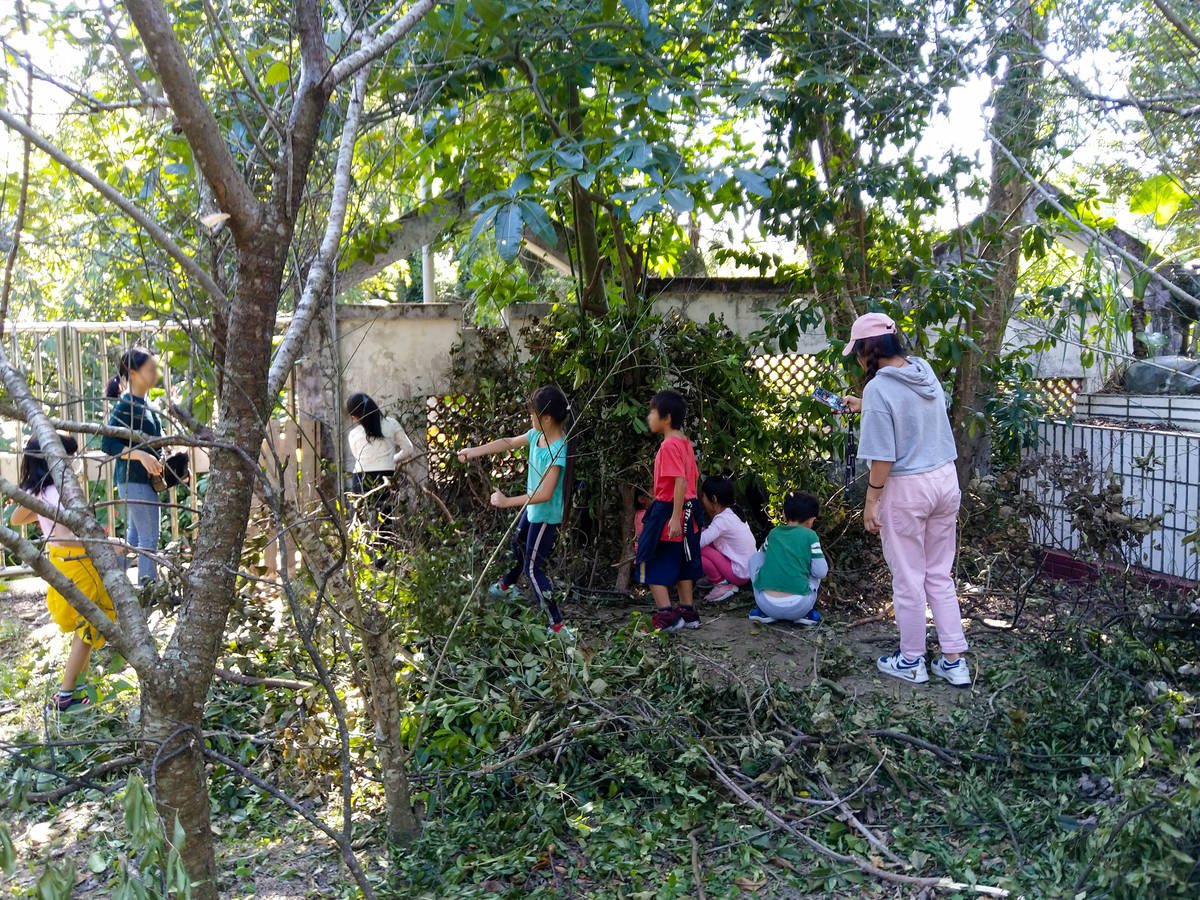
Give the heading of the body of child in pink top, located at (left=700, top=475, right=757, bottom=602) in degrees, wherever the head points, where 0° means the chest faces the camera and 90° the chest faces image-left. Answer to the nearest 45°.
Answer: approximately 90°

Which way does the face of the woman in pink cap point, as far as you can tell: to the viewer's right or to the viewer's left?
to the viewer's left

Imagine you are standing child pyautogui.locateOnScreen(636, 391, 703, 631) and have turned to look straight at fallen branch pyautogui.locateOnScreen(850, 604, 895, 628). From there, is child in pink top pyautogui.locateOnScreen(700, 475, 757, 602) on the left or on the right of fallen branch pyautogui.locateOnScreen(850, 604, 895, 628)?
left

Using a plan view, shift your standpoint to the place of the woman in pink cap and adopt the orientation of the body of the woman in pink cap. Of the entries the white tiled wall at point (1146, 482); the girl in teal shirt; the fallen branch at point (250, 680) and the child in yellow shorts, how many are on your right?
1

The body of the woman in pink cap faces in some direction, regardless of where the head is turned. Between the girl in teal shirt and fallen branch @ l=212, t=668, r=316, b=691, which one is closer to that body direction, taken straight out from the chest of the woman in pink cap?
the girl in teal shirt

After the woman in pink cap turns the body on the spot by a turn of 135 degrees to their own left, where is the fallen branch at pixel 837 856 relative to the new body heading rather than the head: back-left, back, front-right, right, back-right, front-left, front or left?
front

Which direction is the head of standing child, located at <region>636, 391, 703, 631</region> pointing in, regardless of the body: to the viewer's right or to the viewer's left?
to the viewer's left

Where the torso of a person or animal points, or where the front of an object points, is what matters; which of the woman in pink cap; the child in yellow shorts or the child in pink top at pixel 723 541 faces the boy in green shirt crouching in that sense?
the woman in pink cap

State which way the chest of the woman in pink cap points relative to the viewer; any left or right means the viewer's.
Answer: facing away from the viewer and to the left of the viewer

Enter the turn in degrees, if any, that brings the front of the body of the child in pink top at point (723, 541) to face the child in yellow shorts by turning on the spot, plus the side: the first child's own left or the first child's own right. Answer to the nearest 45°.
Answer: approximately 45° to the first child's own left

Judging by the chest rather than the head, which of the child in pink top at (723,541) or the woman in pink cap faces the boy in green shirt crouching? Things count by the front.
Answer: the woman in pink cap
